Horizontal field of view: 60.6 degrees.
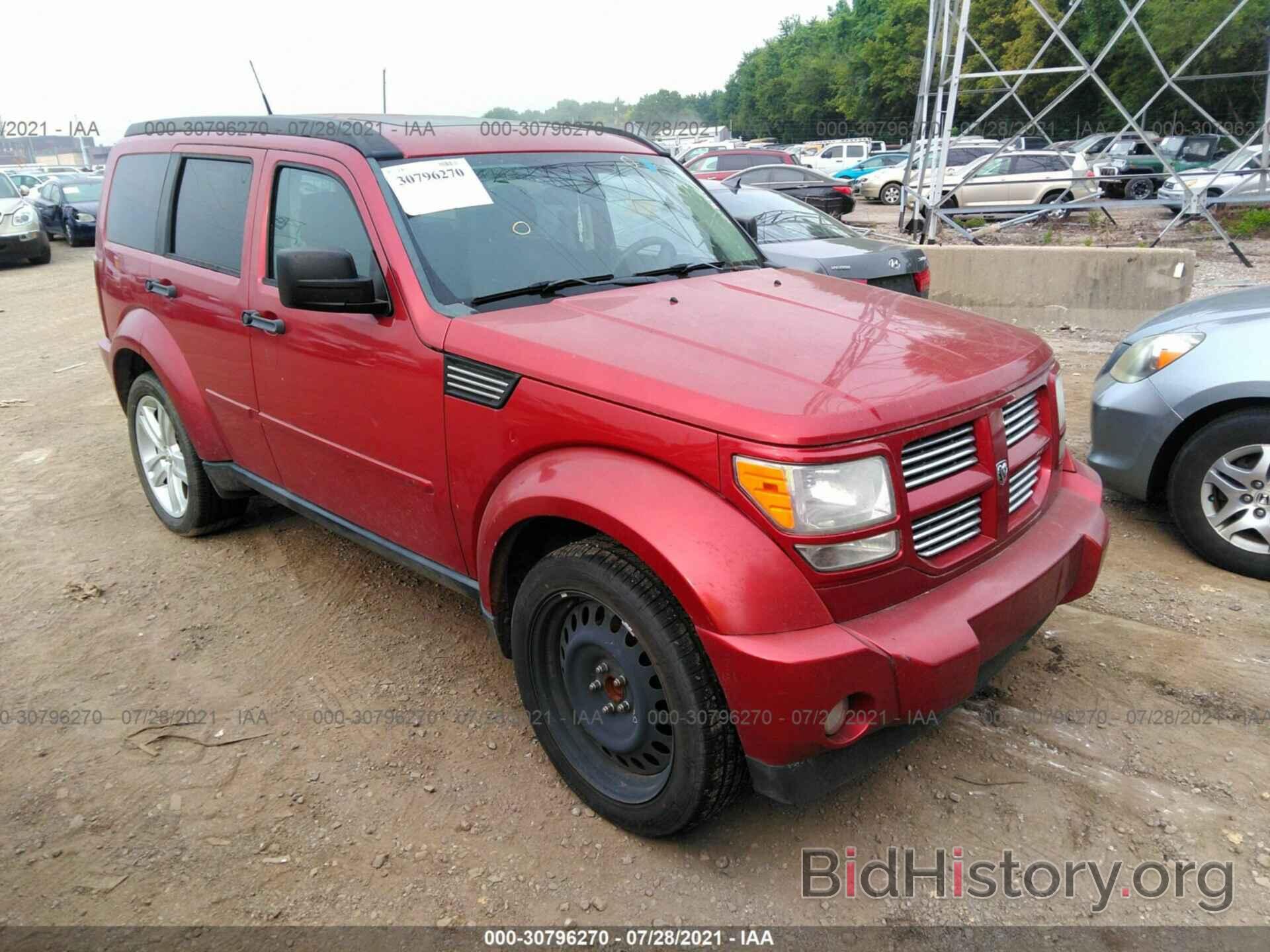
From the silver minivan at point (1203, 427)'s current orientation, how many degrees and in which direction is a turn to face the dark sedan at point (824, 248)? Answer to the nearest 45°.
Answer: approximately 45° to its right

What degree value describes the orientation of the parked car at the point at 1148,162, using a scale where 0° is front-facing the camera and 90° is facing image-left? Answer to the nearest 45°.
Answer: approximately 45°

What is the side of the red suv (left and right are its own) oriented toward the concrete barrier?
left

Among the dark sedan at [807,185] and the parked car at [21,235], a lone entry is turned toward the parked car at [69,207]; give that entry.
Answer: the dark sedan

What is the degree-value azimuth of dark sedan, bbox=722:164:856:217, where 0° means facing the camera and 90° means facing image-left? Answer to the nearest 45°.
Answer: approximately 90°

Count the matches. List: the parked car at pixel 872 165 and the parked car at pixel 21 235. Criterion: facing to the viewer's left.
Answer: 1

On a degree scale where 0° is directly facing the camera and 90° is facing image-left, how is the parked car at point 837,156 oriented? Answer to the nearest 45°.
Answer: approximately 90°

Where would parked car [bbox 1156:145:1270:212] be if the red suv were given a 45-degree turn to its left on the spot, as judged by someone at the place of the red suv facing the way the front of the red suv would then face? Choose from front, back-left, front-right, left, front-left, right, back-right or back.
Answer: front-left

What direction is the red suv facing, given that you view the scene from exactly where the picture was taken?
facing the viewer and to the right of the viewer

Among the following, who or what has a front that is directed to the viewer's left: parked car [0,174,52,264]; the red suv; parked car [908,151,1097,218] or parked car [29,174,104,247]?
parked car [908,151,1097,218]

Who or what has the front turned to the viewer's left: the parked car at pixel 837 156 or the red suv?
the parked car

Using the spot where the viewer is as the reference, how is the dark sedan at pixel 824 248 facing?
facing away from the viewer and to the left of the viewer
